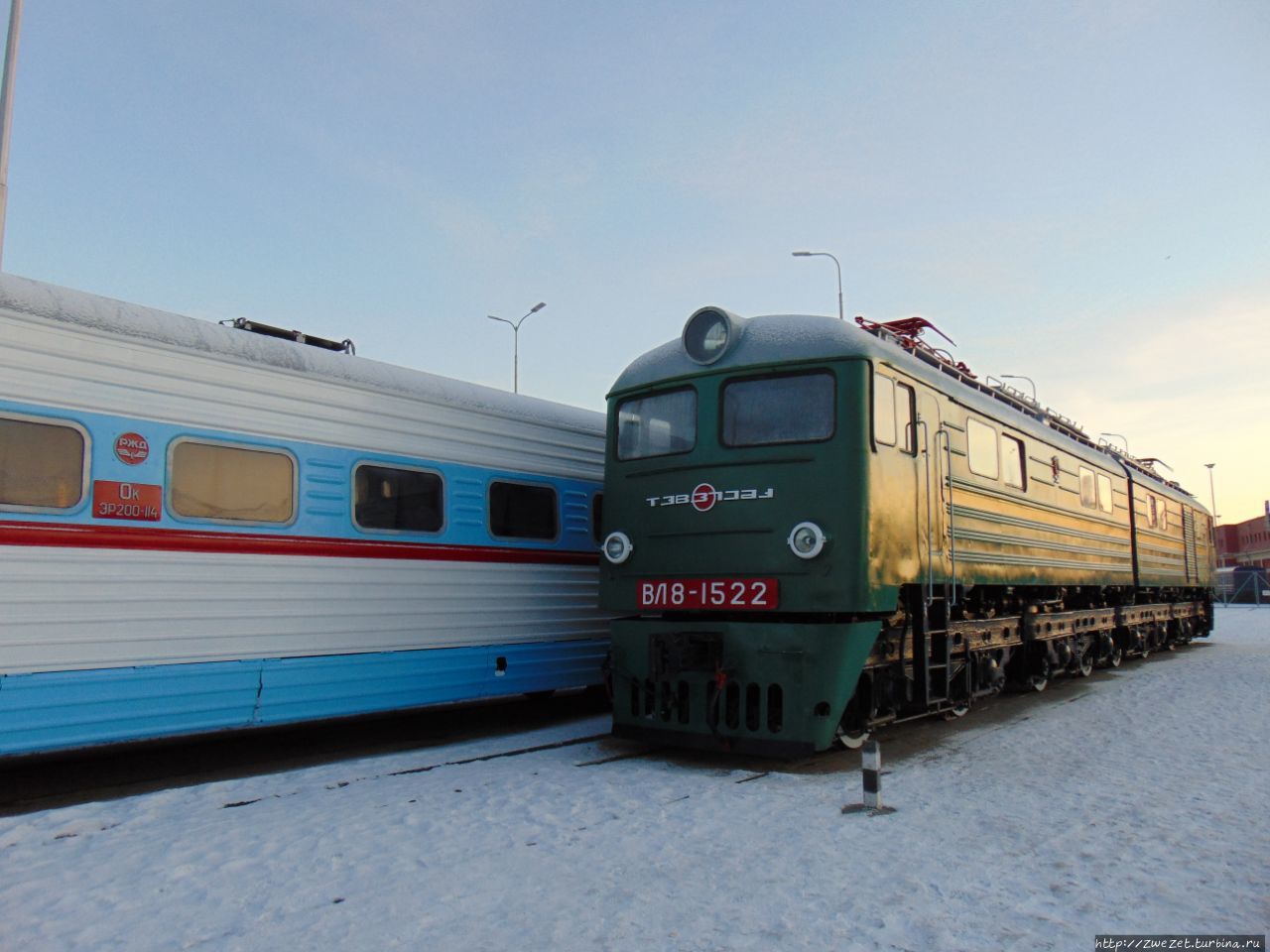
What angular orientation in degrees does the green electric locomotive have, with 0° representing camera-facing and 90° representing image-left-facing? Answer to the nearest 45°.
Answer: approximately 45°

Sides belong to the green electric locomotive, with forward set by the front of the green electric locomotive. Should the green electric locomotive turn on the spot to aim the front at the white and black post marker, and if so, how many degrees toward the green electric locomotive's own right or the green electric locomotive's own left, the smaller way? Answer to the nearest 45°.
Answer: approximately 45° to the green electric locomotive's own left

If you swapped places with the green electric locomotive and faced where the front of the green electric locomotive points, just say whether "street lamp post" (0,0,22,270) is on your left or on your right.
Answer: on your right
